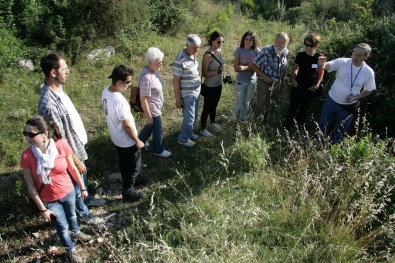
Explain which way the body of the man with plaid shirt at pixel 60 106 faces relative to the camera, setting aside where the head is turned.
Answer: to the viewer's right

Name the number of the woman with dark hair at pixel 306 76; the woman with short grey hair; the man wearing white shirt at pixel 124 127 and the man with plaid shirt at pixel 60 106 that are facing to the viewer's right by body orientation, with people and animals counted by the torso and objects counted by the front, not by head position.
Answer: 3

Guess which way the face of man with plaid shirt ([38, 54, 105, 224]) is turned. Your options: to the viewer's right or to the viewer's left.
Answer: to the viewer's right

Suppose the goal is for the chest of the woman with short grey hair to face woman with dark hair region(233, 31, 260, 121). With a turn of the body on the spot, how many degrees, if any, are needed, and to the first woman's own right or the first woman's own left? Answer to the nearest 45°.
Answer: approximately 45° to the first woman's own left

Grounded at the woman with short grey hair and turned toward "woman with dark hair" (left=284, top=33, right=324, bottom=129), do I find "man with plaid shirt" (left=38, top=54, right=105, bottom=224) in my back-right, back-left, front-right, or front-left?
back-right

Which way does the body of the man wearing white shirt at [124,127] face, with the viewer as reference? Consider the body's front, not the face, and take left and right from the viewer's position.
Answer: facing to the right of the viewer
